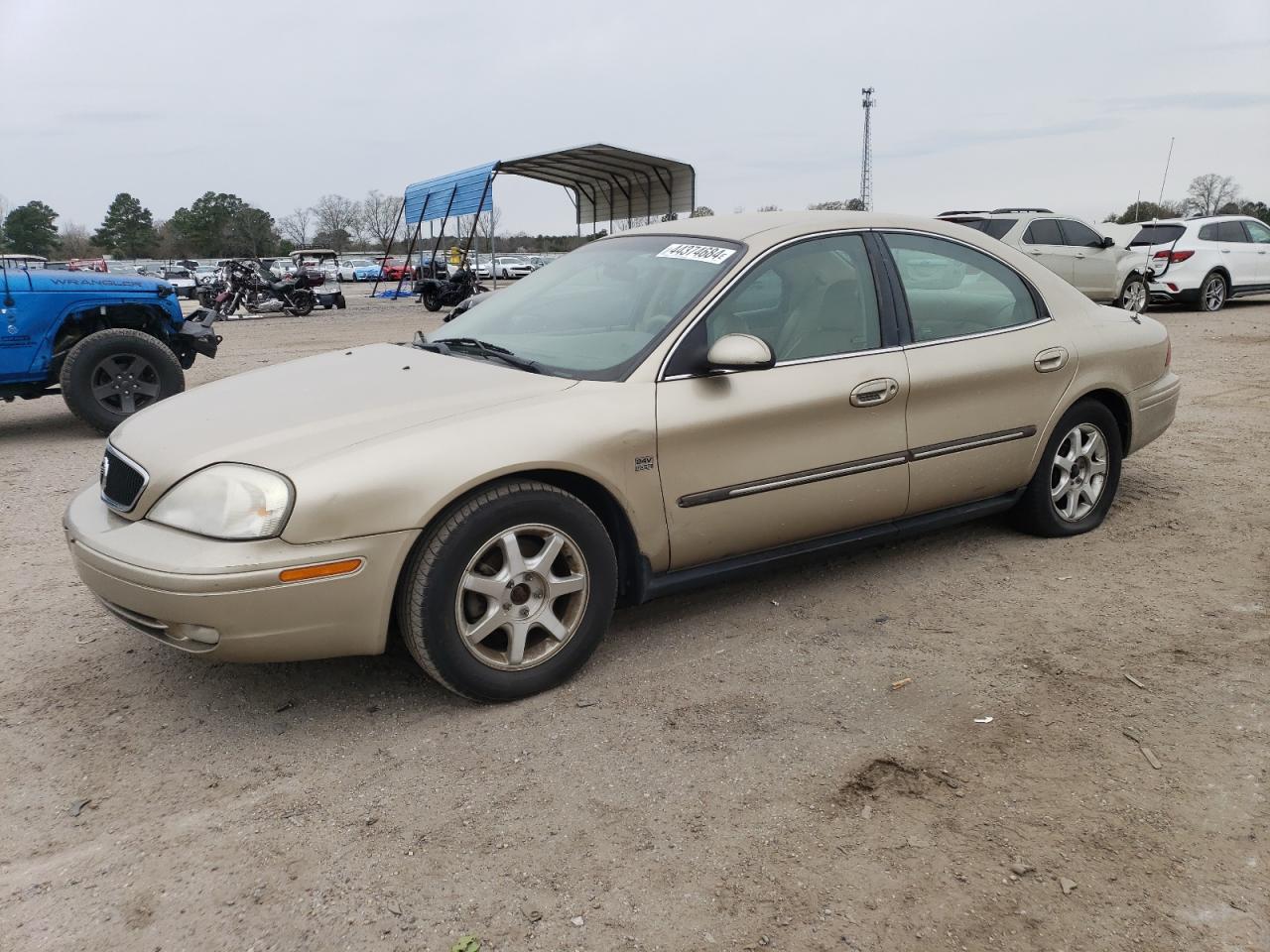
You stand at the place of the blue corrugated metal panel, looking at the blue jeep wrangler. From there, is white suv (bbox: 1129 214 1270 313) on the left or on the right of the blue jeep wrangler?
left

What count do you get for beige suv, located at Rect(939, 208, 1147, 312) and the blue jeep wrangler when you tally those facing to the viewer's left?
0

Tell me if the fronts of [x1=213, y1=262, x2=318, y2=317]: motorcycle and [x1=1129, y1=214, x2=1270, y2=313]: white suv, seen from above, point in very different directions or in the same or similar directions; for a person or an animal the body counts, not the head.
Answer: very different directions

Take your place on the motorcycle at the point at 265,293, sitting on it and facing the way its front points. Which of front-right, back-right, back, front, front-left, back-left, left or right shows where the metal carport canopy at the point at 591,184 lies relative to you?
back

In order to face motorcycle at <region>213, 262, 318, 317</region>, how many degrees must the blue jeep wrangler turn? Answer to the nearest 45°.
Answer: approximately 90° to its left

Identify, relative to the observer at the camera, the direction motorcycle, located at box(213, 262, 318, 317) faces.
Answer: facing to the left of the viewer

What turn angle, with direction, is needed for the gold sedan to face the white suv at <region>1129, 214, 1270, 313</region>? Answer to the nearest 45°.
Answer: approximately 180°

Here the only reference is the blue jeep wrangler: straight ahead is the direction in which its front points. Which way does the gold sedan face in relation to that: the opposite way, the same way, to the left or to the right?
the opposite way

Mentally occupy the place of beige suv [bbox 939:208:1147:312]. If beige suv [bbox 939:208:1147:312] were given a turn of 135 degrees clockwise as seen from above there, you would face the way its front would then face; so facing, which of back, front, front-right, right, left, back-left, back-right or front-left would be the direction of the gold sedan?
front

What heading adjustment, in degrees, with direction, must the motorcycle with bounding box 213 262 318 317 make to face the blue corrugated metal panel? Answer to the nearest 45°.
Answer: approximately 180°

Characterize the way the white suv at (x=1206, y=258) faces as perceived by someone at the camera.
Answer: facing away from the viewer and to the right of the viewer

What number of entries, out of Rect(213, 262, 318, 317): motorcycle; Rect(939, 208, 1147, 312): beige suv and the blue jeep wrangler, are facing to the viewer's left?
1

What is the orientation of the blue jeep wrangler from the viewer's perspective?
to the viewer's right

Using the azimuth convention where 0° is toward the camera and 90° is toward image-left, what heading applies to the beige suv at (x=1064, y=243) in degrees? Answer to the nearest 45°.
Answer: approximately 225°
